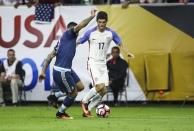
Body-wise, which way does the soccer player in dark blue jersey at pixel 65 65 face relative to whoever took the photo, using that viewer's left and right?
facing away from the viewer and to the right of the viewer

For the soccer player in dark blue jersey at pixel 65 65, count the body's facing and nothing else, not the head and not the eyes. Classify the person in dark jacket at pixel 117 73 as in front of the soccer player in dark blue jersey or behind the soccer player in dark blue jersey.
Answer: in front

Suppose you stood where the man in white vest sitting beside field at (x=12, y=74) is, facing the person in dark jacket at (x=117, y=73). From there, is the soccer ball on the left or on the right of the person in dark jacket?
right

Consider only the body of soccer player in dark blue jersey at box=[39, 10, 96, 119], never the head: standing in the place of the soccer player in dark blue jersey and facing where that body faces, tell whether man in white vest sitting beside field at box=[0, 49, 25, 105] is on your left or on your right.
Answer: on your left
